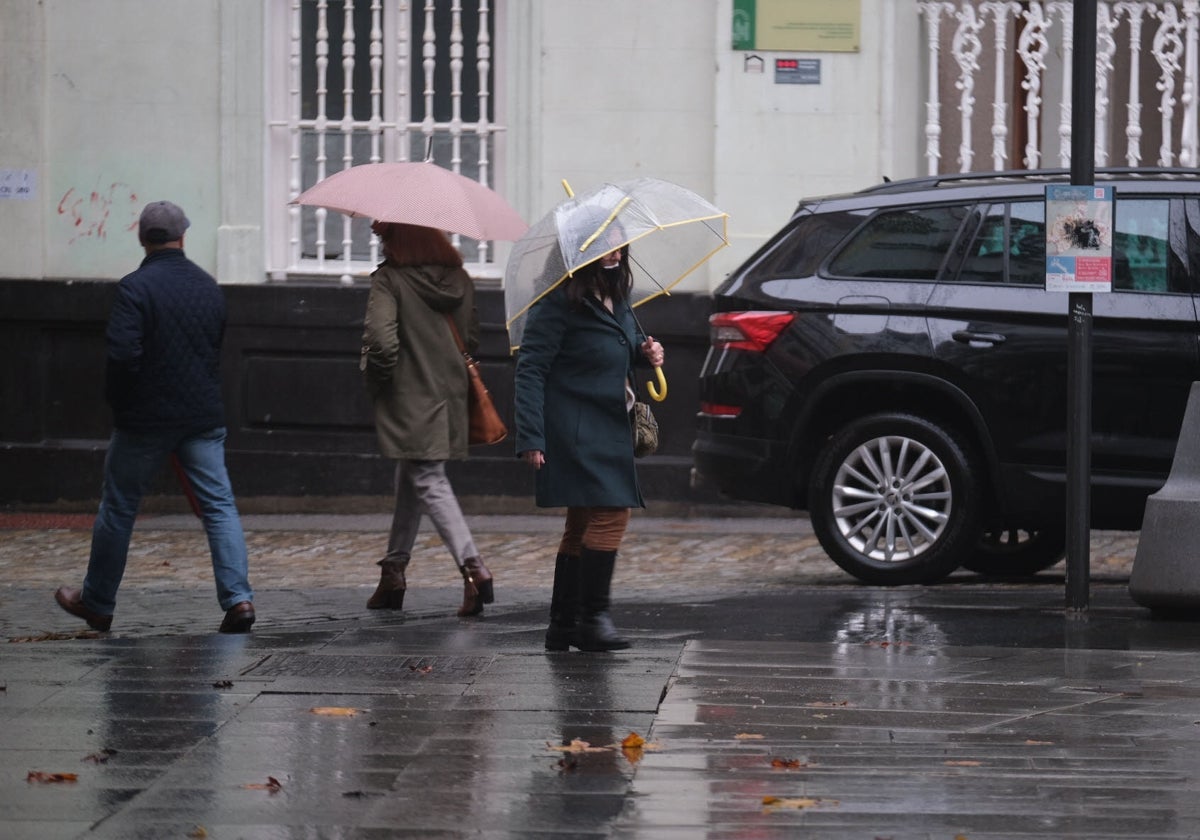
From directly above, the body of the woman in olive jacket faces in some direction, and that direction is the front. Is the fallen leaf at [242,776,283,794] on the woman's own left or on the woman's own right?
on the woman's own left

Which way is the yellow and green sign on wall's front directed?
toward the camera

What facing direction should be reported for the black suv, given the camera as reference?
facing to the right of the viewer

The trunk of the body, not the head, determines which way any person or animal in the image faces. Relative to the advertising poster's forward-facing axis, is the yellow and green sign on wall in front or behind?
behind

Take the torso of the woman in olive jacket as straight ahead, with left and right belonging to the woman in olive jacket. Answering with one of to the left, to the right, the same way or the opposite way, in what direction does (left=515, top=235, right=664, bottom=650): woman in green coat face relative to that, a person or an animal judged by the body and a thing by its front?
the opposite way

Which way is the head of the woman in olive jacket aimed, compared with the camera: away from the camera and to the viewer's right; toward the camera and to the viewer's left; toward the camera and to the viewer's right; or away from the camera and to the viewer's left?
away from the camera and to the viewer's left

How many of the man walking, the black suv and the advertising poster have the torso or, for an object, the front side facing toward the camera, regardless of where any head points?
1

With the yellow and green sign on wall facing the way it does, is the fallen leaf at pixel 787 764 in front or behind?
in front

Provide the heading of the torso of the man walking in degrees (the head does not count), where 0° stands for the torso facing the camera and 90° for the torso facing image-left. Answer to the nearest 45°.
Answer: approximately 135°

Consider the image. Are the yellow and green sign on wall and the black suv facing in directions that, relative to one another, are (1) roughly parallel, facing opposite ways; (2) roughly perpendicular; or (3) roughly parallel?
roughly perpendicular

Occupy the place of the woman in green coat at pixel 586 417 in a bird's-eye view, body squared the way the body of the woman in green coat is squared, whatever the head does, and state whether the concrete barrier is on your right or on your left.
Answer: on your left

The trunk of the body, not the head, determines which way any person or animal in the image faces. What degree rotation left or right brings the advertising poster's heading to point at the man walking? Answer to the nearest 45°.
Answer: approximately 90° to its right

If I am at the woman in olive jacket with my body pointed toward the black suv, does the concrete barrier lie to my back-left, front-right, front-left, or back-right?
front-right

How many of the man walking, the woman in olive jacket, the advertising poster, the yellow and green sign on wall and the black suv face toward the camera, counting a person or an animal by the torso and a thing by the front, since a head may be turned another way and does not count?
2

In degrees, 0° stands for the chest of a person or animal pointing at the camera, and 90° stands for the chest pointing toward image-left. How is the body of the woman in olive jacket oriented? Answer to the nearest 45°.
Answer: approximately 135°

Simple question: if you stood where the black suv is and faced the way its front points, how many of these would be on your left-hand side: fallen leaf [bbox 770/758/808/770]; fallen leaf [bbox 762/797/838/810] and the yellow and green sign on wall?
1

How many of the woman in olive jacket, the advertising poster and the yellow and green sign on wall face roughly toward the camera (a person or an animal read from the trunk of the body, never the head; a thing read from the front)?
2

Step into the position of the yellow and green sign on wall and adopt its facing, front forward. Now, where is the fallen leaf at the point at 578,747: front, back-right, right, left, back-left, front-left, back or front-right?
front

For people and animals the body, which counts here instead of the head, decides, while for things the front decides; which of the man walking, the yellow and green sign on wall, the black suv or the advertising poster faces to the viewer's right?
the black suv

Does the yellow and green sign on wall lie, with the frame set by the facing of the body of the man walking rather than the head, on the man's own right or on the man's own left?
on the man's own right
